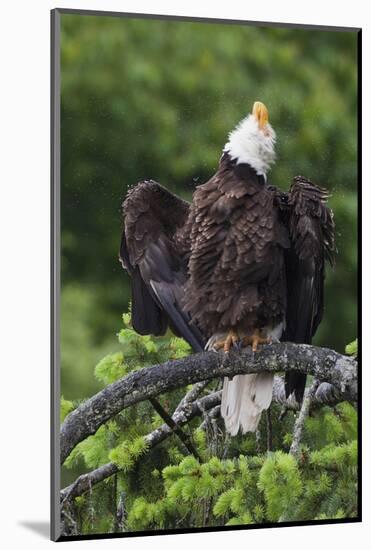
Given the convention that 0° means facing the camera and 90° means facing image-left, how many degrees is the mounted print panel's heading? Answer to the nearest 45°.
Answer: approximately 315°
